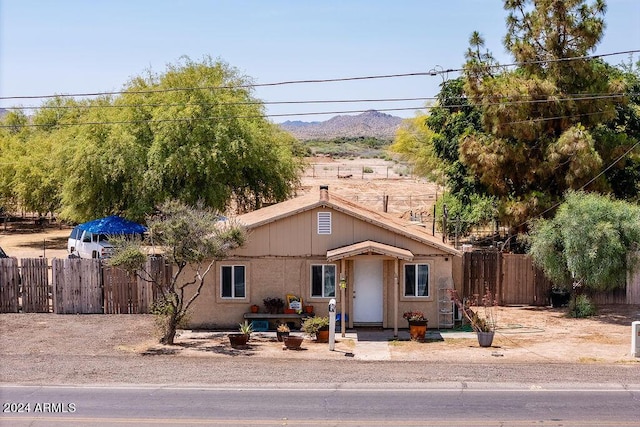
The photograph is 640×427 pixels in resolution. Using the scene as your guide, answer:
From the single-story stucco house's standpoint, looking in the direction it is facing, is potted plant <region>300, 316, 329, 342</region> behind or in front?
in front

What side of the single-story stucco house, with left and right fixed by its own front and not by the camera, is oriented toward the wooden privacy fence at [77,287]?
right

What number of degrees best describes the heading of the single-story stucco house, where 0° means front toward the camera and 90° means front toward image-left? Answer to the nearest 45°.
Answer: approximately 0°

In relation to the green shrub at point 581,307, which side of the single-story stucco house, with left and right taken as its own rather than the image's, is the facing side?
left

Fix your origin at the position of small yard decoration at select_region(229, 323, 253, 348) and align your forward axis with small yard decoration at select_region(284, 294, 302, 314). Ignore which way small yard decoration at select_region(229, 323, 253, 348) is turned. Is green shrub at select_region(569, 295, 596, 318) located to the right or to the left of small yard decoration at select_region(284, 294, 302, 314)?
right

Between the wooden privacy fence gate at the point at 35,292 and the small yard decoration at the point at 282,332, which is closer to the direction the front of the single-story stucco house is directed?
the small yard decoration

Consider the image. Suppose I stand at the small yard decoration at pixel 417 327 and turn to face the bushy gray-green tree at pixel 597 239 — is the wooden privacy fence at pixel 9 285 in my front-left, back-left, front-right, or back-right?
back-left

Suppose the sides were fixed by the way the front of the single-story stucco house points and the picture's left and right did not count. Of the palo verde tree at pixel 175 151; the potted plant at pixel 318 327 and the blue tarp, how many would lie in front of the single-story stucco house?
1

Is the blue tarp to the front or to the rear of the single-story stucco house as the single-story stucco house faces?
to the rear
